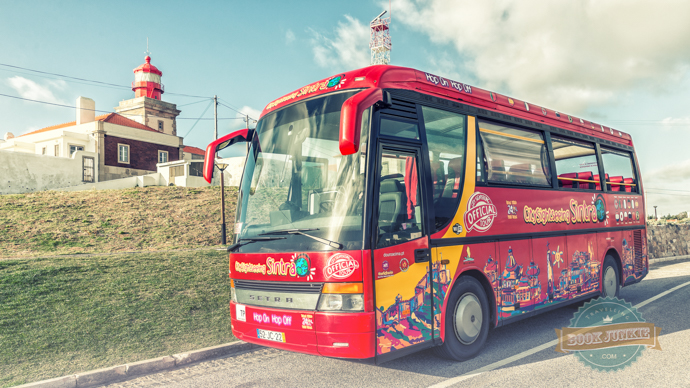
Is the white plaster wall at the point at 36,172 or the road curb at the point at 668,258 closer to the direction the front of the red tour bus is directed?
the white plaster wall

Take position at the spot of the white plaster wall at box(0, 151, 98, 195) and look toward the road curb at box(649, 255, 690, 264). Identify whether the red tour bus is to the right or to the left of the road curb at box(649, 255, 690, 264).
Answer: right

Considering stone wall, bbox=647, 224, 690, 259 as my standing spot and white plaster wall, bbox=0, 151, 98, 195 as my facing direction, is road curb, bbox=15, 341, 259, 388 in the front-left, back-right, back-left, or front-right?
front-left

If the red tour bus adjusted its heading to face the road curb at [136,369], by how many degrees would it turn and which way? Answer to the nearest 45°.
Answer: approximately 45° to its right

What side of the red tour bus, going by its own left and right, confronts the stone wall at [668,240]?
back

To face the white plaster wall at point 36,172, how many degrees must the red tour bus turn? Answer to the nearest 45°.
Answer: approximately 90° to its right

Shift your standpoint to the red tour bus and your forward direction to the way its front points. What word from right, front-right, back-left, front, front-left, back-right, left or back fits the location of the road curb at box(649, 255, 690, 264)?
back

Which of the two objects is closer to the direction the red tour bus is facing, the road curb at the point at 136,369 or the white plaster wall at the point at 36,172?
the road curb

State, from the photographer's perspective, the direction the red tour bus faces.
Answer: facing the viewer and to the left of the viewer

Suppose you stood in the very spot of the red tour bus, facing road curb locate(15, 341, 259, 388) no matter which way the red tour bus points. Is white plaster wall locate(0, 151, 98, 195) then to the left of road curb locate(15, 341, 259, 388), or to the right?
right
